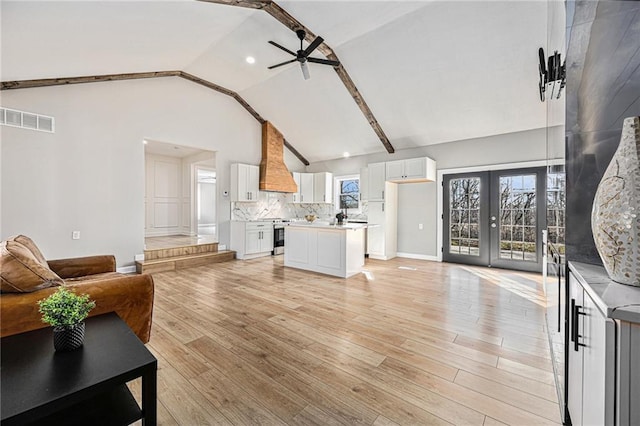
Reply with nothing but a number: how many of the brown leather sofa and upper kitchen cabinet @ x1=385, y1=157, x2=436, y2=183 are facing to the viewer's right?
1

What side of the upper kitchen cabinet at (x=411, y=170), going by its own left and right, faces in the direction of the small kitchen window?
right

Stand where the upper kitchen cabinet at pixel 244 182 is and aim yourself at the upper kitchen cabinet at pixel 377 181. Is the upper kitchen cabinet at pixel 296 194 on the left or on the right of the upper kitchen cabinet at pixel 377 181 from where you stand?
left

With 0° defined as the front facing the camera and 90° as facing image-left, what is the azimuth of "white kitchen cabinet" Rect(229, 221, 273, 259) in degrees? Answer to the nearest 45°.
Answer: approximately 315°

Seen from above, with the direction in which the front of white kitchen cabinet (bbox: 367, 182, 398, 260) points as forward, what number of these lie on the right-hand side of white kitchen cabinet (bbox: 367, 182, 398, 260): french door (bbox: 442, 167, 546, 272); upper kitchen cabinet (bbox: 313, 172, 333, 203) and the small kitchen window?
2

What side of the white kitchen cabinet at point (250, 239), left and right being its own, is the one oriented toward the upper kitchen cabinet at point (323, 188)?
left

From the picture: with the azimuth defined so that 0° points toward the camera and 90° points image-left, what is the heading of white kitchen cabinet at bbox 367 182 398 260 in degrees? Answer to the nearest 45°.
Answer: approximately 45°

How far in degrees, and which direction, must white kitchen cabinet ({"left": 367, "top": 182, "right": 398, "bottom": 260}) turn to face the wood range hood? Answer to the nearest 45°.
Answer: approximately 45° to its right

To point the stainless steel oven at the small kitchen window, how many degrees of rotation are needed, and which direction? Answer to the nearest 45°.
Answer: approximately 45° to its left

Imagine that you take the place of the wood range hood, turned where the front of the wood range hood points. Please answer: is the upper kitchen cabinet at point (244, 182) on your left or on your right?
on your right

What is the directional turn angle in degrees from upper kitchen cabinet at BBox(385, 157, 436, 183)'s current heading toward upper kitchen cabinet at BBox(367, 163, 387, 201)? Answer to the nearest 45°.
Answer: approximately 45° to its right

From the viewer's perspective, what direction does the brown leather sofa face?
to the viewer's right
